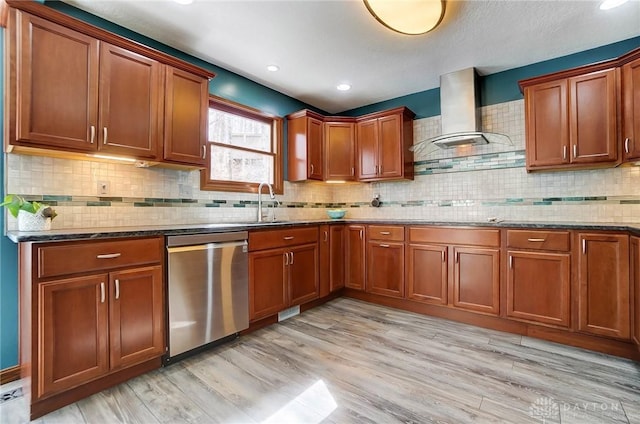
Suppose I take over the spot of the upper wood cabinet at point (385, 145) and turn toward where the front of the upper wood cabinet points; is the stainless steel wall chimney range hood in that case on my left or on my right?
on my left

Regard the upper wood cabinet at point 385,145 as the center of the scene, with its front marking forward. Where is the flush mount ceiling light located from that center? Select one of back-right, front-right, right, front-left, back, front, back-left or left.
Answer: front-left

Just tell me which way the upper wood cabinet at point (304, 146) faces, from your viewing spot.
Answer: facing the viewer and to the right of the viewer

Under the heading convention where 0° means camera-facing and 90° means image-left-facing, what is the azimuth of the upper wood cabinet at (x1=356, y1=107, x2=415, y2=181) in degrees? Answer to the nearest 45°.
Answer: approximately 45°

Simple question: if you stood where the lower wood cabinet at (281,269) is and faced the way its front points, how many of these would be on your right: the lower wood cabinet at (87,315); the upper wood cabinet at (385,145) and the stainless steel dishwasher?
2

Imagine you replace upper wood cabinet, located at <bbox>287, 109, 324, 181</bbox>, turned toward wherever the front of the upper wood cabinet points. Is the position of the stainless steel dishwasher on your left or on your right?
on your right

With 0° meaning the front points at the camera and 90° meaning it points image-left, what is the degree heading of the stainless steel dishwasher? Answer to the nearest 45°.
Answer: approximately 315°

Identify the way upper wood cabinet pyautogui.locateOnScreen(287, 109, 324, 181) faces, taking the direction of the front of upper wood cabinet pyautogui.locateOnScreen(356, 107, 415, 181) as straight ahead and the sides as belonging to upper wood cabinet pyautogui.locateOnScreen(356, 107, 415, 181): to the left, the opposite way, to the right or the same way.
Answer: to the left

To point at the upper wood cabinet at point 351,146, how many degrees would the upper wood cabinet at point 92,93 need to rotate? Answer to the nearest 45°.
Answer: approximately 45° to its left

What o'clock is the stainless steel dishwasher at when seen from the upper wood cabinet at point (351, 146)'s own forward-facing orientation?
The stainless steel dishwasher is roughly at 1 o'clock from the upper wood cabinet.

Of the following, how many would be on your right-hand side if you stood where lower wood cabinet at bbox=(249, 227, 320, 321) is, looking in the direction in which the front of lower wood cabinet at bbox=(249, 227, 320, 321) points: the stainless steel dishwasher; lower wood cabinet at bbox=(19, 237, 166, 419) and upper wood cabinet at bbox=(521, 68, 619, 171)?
2

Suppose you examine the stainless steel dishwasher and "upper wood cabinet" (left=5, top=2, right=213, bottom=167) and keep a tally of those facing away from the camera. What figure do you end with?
0

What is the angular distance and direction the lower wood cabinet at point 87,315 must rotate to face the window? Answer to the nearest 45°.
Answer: approximately 90° to its left

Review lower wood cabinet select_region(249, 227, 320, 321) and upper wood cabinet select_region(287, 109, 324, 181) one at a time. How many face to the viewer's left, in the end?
0

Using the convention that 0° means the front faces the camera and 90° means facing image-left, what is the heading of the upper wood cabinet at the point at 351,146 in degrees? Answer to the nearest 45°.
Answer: approximately 0°
